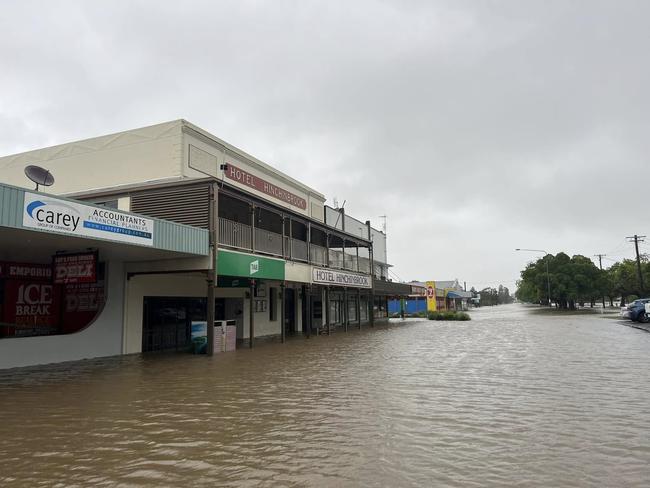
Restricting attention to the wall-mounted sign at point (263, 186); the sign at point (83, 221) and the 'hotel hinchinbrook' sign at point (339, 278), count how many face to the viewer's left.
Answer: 0

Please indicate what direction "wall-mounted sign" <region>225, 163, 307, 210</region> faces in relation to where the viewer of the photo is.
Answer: facing the viewer and to the right of the viewer

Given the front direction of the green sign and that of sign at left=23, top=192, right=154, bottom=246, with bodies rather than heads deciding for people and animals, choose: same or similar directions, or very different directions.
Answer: same or similar directions

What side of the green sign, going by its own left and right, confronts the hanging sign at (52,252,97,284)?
right

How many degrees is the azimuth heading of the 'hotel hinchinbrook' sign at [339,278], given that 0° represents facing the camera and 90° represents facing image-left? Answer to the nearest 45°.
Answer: approximately 315°

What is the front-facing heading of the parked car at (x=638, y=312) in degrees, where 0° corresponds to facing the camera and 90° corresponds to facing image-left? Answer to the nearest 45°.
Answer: approximately 45°

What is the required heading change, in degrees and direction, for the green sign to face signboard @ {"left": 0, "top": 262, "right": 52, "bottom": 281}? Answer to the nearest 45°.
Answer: approximately 135° to its right

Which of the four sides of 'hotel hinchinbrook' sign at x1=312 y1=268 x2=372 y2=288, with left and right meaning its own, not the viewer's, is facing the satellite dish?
right

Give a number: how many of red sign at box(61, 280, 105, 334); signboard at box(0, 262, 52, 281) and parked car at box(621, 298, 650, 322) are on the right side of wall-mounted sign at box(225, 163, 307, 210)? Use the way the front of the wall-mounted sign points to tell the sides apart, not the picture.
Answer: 2

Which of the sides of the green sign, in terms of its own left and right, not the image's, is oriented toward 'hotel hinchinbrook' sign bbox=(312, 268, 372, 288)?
left

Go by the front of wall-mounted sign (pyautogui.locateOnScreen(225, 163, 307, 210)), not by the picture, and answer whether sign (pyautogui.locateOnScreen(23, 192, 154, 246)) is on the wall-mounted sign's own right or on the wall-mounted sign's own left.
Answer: on the wall-mounted sign's own right

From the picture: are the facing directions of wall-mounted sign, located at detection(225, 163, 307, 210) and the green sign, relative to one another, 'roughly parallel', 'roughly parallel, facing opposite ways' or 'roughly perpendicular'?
roughly parallel

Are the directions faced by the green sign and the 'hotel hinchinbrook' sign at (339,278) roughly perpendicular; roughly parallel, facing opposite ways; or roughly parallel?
roughly parallel

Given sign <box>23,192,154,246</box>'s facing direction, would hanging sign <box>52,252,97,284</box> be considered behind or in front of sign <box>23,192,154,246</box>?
behind

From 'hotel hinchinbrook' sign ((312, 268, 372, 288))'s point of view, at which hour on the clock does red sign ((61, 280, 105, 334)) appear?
The red sign is roughly at 3 o'clock from the 'hotel hinchinbrook' sign.
